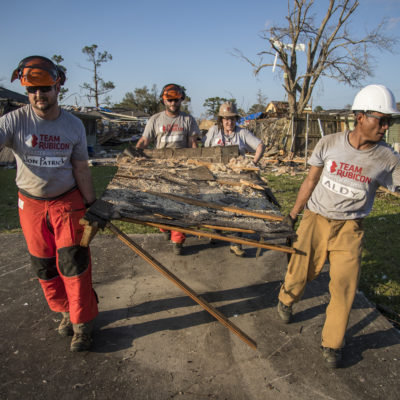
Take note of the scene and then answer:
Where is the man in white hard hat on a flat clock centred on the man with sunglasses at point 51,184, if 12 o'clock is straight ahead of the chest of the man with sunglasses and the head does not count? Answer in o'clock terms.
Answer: The man in white hard hat is roughly at 10 o'clock from the man with sunglasses.

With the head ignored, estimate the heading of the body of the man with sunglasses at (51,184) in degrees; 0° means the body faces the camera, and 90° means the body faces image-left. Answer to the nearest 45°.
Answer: approximately 0°

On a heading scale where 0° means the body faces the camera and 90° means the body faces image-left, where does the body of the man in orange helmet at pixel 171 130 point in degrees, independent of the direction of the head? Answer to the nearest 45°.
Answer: approximately 0°

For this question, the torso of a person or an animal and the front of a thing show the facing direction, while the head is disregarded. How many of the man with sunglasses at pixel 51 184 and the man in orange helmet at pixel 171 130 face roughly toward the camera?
2

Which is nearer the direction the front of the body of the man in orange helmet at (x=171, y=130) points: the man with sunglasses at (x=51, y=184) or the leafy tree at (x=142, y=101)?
the man with sunglasses

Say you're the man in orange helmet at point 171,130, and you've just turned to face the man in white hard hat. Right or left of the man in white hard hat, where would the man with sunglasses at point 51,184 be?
right

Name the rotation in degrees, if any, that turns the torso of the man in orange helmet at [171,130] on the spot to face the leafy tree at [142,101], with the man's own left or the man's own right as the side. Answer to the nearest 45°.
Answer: approximately 180°

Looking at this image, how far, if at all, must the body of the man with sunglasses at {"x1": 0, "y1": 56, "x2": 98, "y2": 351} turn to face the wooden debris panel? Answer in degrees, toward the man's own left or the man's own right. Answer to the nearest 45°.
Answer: approximately 90° to the man's own left
